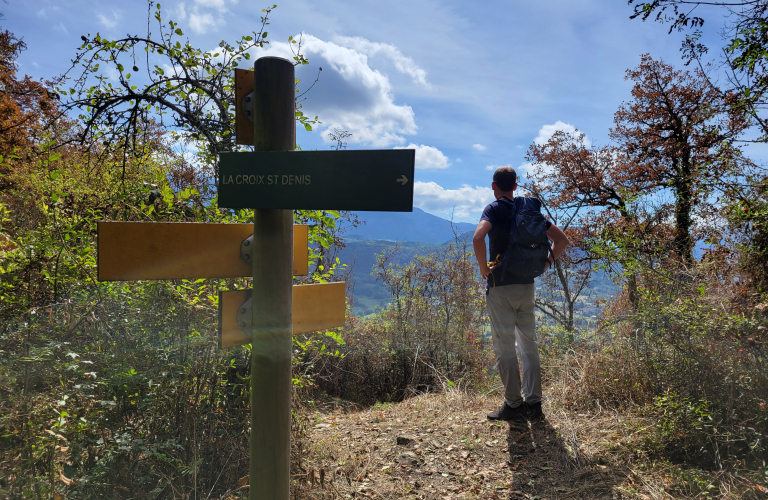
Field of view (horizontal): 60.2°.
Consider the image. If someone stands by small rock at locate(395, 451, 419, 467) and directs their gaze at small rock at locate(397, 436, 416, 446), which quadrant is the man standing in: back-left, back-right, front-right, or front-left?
front-right

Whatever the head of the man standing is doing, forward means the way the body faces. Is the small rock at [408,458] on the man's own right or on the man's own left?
on the man's own left

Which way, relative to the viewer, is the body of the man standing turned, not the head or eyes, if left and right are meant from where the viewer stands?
facing away from the viewer and to the left of the viewer

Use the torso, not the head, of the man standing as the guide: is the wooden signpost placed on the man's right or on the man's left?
on the man's left

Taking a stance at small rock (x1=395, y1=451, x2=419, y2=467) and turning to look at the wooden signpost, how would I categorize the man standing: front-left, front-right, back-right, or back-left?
back-left
